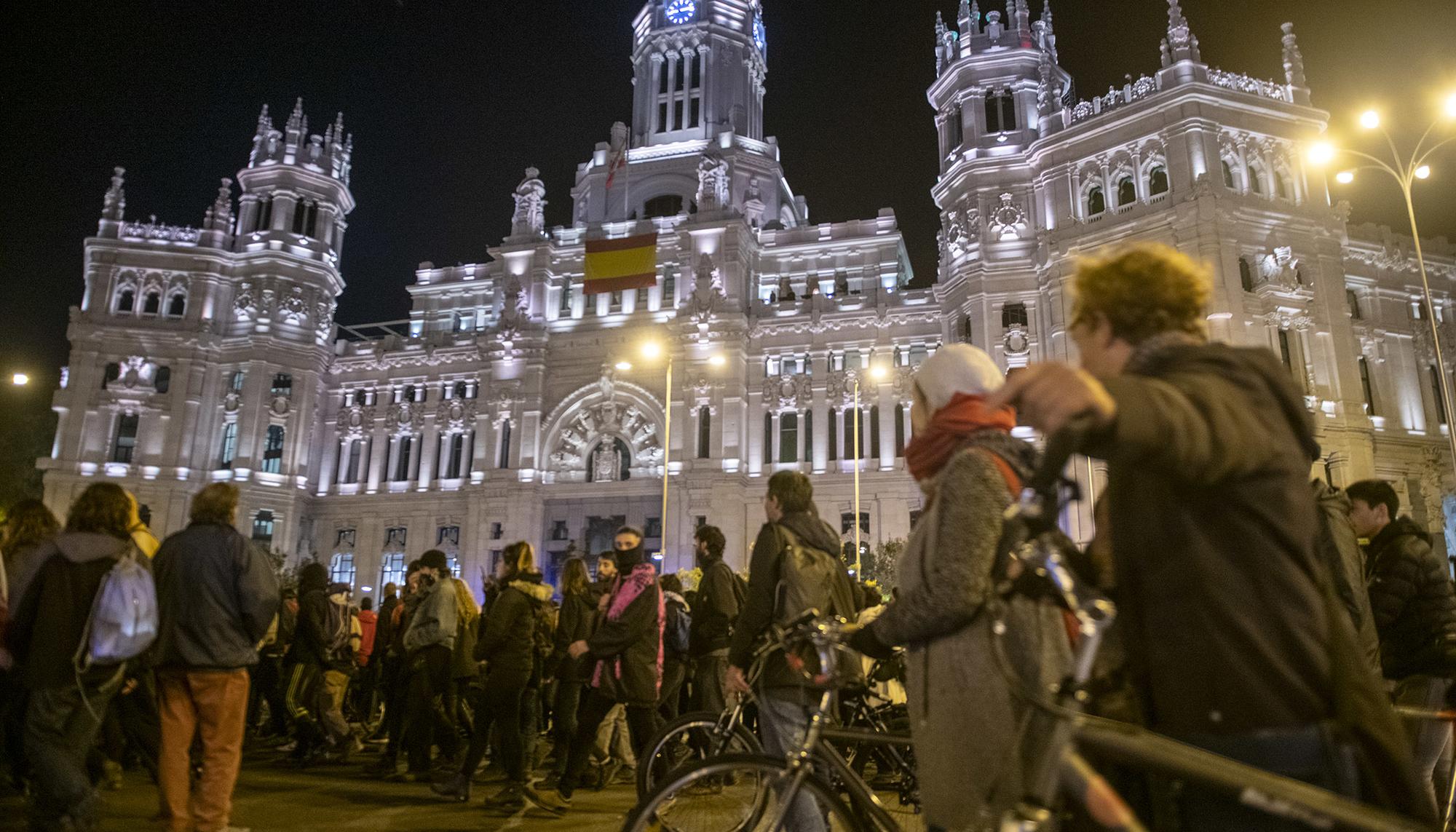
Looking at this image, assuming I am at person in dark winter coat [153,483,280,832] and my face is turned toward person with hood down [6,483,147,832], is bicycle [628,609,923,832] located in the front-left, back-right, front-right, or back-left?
back-left

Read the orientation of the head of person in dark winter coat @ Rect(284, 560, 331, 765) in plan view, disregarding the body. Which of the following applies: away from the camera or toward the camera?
away from the camera

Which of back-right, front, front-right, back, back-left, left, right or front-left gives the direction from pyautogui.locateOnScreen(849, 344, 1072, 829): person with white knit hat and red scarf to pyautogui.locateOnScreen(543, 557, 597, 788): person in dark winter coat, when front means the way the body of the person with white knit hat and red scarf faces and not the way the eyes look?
front-right

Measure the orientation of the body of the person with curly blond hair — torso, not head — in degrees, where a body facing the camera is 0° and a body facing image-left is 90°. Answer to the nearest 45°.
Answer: approximately 135°

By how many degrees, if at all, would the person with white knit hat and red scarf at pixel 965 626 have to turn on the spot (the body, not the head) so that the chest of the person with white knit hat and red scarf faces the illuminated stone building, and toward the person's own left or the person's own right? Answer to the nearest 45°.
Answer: approximately 90° to the person's own right

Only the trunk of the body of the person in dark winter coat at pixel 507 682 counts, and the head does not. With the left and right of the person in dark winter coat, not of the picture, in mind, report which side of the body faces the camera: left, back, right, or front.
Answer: left

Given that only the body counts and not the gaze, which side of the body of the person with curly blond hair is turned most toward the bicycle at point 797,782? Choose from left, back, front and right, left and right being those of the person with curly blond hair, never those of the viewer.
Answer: front

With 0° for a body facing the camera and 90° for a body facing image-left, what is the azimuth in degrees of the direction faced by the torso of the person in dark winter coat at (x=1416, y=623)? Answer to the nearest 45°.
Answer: approximately 90°

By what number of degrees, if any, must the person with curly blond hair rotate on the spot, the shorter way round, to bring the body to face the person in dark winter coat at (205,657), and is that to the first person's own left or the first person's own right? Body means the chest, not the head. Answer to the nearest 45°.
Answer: approximately 45° to the first person's own left

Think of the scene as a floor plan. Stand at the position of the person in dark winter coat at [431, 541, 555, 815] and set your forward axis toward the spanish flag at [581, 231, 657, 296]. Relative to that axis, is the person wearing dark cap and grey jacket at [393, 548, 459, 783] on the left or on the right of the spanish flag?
left
